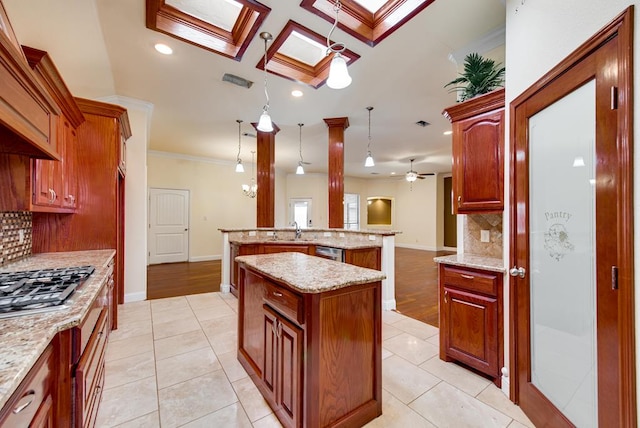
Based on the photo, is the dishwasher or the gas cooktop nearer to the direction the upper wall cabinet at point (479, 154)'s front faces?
the gas cooktop

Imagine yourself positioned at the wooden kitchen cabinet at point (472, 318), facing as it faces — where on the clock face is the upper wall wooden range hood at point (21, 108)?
The upper wall wooden range hood is roughly at 12 o'clock from the wooden kitchen cabinet.

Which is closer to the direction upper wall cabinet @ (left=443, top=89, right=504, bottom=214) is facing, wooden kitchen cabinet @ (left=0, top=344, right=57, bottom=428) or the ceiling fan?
the wooden kitchen cabinet

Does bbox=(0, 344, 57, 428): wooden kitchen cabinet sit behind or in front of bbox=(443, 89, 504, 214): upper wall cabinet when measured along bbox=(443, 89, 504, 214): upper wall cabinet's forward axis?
in front

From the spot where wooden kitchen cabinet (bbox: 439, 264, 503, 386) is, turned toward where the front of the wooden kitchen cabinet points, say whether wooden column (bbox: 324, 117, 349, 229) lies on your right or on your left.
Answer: on your right

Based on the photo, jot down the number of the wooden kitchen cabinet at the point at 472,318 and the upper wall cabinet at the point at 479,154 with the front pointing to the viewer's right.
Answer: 0

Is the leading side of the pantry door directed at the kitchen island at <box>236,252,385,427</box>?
yes

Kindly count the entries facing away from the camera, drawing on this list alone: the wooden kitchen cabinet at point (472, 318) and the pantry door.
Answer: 0

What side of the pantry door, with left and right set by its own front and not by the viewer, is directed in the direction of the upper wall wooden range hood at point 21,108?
front

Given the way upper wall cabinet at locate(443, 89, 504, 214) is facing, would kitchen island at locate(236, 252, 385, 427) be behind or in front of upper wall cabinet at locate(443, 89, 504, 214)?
in front

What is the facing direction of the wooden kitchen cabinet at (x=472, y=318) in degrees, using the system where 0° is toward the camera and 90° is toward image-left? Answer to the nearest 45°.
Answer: approximately 45°
